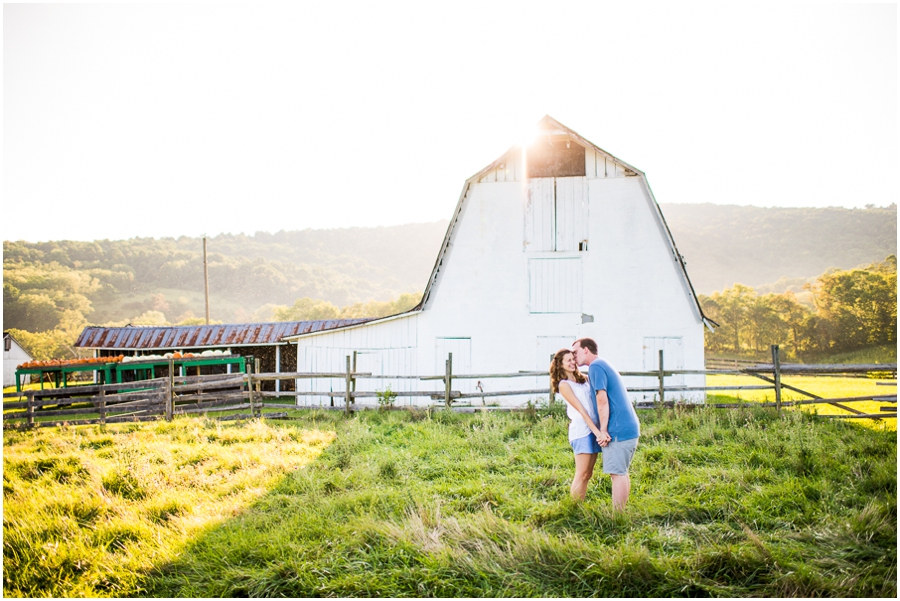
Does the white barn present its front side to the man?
yes

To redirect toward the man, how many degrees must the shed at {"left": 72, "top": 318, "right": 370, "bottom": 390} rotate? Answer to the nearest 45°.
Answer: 0° — it already faces them

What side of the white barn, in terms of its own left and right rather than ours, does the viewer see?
front

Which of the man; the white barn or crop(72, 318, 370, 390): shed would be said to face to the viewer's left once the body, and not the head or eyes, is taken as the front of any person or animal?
the man

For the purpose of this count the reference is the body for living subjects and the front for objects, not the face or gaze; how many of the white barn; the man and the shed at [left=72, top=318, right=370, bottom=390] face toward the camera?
2

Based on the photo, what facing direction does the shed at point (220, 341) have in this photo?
toward the camera

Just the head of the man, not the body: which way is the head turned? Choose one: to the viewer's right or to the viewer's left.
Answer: to the viewer's left

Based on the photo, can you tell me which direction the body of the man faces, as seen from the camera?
to the viewer's left
